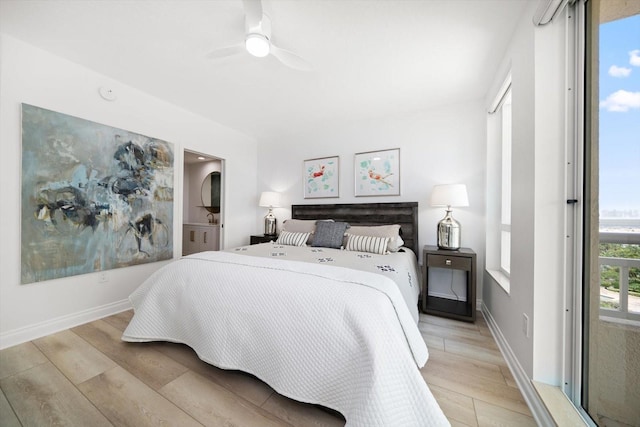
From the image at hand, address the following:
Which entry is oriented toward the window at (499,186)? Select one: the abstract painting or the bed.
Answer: the abstract painting

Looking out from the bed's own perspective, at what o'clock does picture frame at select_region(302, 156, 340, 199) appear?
The picture frame is roughly at 5 o'clock from the bed.

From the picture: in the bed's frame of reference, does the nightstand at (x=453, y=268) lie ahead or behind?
behind

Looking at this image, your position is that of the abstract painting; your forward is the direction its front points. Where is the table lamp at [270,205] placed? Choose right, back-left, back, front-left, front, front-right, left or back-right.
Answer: front-left

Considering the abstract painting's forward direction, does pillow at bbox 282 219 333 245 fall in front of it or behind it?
in front

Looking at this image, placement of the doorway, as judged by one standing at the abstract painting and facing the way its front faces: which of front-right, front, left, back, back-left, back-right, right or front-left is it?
left

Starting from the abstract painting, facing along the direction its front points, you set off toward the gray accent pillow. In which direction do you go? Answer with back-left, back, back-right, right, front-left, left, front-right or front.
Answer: front

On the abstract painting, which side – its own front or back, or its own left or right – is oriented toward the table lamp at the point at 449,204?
front

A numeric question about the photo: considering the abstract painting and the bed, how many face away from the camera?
0

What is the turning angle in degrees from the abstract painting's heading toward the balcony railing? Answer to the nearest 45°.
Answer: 0° — it already faces it

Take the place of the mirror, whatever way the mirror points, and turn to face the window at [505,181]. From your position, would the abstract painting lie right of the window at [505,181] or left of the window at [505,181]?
right

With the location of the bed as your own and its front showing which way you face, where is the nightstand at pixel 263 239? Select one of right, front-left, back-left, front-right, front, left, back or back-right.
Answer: back-right

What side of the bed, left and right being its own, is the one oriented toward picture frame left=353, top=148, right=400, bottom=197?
back

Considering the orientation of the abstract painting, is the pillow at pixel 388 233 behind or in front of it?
in front

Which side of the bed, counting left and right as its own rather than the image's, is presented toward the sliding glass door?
left

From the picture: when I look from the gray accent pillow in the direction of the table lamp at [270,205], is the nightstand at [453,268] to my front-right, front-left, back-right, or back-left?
back-right

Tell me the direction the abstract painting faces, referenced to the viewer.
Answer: facing the viewer and to the right of the viewer

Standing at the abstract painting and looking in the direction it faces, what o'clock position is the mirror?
The mirror is roughly at 9 o'clock from the abstract painting.

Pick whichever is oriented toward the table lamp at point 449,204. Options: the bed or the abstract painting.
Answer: the abstract painting

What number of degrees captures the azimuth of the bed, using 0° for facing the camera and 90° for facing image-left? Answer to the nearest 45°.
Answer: approximately 45°

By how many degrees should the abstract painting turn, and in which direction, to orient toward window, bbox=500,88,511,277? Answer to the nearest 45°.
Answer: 0° — it already faces it
